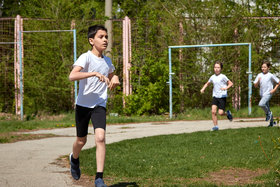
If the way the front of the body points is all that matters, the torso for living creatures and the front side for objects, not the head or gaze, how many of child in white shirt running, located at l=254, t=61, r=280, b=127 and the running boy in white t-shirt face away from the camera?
0

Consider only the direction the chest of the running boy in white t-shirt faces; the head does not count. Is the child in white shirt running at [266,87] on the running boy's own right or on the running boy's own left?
on the running boy's own left

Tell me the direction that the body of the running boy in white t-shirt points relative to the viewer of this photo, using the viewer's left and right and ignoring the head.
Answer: facing the viewer and to the right of the viewer

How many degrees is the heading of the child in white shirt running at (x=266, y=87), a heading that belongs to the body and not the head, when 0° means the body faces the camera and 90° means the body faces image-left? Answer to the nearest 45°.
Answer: approximately 45°

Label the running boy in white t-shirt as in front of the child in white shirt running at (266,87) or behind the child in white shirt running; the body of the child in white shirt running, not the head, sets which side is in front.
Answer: in front
